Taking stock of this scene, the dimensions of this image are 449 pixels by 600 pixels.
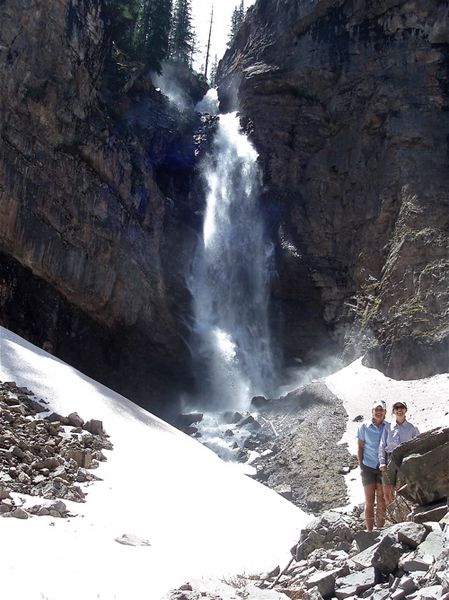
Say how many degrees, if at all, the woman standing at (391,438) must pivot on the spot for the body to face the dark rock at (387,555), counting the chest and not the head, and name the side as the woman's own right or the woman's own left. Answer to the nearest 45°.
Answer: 0° — they already face it

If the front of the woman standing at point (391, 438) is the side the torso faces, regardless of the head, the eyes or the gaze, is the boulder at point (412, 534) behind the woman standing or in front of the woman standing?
in front

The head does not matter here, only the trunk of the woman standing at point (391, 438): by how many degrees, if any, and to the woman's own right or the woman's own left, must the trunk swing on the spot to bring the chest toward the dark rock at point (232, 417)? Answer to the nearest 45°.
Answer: approximately 180°

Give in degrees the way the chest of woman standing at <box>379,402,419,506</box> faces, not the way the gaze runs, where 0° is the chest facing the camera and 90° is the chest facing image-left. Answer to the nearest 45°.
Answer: approximately 0°

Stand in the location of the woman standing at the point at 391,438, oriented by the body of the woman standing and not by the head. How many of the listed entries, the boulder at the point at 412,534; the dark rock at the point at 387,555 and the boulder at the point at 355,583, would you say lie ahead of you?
3

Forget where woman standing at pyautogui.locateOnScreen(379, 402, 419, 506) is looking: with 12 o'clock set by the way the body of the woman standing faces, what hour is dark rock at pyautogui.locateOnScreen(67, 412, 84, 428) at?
The dark rock is roughly at 4 o'clock from the woman standing.

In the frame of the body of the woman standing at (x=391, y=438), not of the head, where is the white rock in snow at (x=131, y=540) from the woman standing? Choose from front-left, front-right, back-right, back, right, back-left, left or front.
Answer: right

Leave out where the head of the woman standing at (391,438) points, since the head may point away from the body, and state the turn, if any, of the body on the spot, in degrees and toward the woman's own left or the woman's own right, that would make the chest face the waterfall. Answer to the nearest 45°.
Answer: approximately 180°
